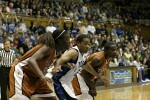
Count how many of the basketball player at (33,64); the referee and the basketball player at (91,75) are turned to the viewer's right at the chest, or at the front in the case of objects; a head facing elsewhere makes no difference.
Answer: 2

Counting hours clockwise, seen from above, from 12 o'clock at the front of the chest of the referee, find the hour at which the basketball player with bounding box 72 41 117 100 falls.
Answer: The basketball player is roughly at 11 o'clock from the referee.

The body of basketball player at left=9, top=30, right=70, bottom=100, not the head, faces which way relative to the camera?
to the viewer's right

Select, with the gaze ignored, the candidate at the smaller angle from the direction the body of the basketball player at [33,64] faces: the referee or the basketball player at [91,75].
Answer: the basketball player
